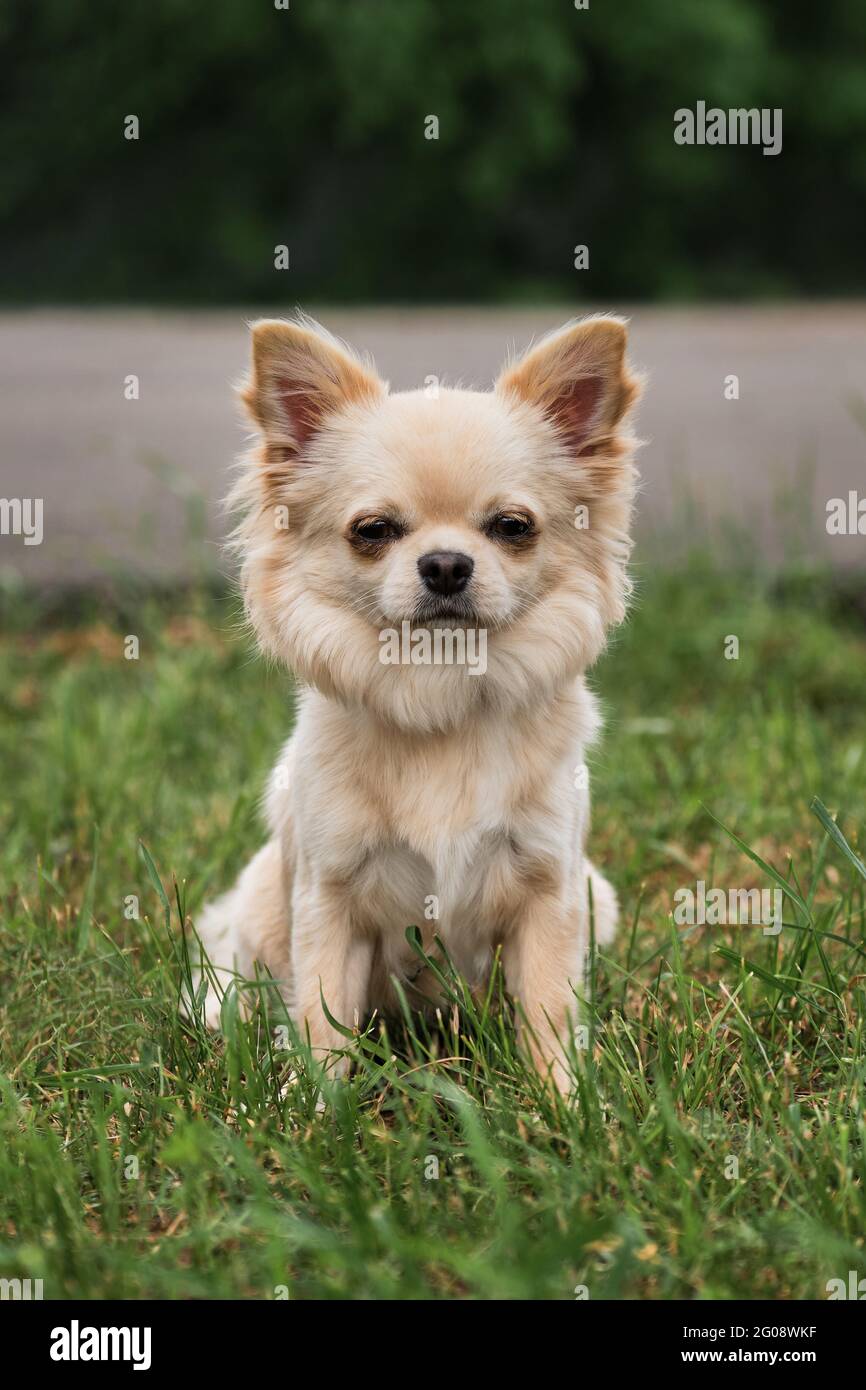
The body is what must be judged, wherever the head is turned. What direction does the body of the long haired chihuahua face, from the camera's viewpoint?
toward the camera
